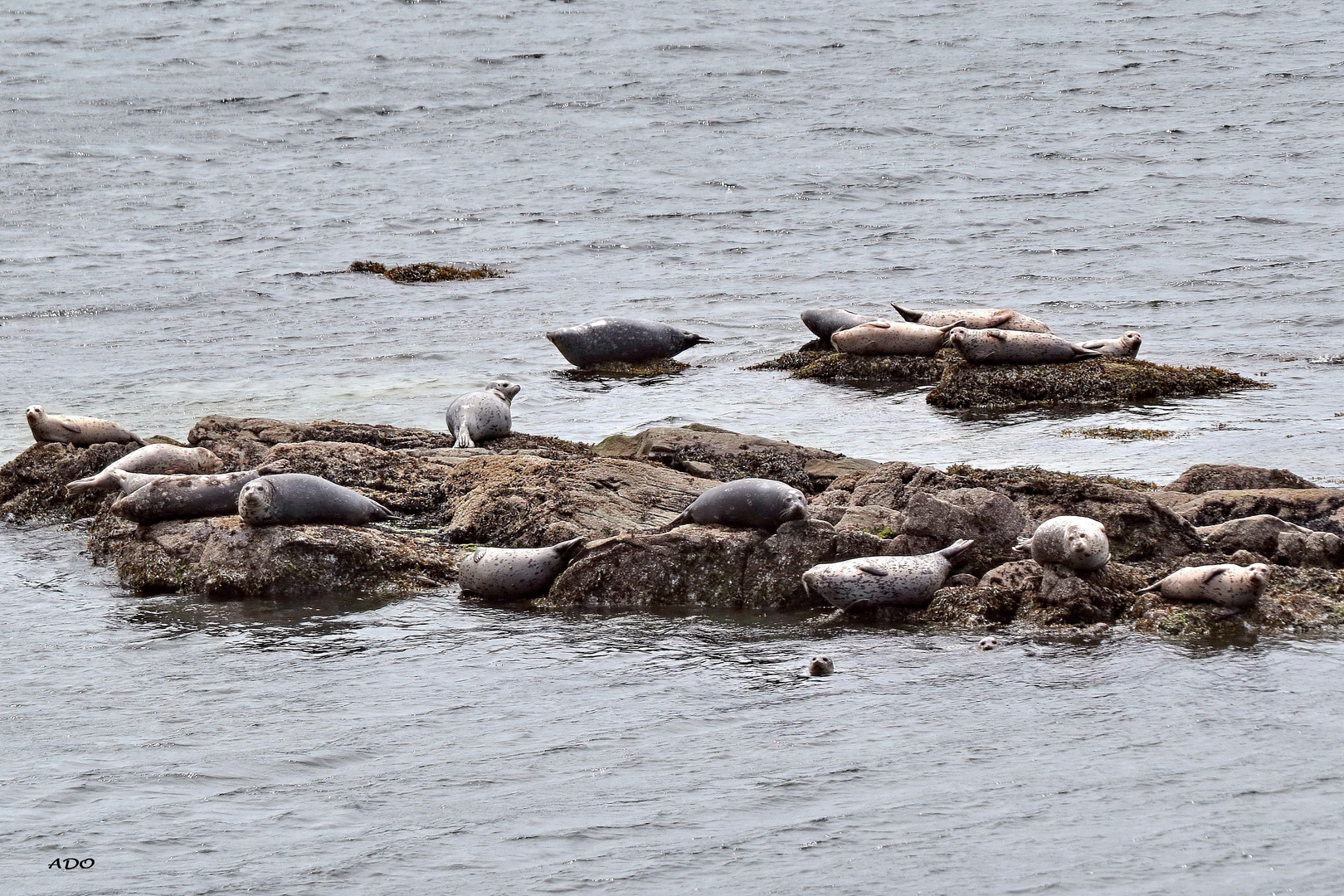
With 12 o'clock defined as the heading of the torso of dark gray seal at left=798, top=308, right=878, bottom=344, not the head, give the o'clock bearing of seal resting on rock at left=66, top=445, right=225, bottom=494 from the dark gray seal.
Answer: The seal resting on rock is roughly at 10 o'clock from the dark gray seal.

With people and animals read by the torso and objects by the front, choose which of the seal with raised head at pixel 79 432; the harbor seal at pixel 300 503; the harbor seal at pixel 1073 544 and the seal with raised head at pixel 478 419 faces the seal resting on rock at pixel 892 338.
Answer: the seal with raised head at pixel 478 419

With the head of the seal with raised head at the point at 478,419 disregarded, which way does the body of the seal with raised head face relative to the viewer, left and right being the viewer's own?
facing away from the viewer and to the right of the viewer

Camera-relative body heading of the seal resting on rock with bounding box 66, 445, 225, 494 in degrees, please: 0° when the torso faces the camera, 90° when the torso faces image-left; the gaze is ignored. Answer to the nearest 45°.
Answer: approximately 270°

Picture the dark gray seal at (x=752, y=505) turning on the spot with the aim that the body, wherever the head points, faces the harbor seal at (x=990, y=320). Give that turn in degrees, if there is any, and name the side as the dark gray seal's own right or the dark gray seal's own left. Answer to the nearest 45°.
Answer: approximately 90° to the dark gray seal's own left

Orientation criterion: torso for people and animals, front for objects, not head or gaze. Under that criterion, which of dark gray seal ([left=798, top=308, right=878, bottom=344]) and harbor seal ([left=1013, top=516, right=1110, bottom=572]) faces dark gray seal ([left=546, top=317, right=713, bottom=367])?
dark gray seal ([left=798, top=308, right=878, bottom=344])

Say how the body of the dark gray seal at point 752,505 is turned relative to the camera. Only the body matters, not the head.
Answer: to the viewer's right

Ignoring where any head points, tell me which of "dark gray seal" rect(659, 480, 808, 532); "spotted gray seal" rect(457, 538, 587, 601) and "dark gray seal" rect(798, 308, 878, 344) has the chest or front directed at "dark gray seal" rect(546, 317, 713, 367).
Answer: "dark gray seal" rect(798, 308, 878, 344)

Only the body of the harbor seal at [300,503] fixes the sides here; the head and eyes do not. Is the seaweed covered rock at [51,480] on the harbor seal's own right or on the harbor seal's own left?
on the harbor seal's own right

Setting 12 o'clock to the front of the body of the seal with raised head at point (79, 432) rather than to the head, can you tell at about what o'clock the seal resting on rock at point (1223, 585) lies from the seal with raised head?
The seal resting on rock is roughly at 8 o'clock from the seal with raised head.

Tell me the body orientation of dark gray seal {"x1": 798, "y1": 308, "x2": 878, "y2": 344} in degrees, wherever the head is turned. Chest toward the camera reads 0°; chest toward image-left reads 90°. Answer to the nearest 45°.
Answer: approximately 90°

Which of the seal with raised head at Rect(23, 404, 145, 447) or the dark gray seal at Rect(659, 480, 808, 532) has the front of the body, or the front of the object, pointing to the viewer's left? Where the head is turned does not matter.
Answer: the seal with raised head

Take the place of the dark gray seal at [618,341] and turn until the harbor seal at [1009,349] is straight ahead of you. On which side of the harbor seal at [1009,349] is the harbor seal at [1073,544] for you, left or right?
right
